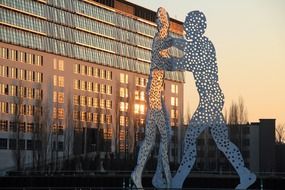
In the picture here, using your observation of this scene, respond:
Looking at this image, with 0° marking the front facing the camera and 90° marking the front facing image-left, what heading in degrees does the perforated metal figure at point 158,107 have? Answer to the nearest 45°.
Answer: approximately 270°

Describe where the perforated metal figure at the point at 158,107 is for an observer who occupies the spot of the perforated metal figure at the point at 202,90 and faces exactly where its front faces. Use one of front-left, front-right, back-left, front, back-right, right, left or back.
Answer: front-right

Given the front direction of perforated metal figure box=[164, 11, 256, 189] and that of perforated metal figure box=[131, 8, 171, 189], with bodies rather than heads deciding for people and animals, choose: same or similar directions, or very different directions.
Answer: very different directions

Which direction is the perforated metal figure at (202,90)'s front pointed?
to the viewer's left

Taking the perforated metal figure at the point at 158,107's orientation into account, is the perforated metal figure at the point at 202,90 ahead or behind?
ahead

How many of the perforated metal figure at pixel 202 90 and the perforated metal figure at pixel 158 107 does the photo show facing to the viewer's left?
1
